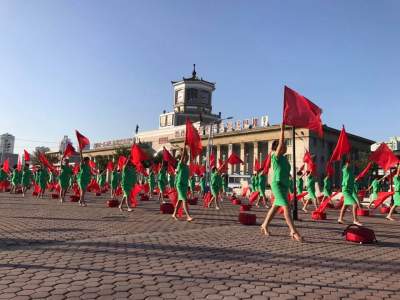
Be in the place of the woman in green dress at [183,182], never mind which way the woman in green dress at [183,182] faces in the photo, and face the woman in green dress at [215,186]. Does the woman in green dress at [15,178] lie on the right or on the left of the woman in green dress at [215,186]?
left

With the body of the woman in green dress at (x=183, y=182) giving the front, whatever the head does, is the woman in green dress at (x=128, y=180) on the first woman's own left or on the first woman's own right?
on the first woman's own left

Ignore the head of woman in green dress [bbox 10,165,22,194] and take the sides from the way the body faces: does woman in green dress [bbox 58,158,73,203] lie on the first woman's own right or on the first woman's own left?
on the first woman's own right
